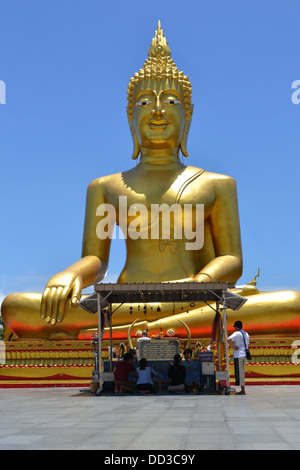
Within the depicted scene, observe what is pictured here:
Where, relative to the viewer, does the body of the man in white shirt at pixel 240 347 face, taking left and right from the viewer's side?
facing away from the viewer and to the left of the viewer

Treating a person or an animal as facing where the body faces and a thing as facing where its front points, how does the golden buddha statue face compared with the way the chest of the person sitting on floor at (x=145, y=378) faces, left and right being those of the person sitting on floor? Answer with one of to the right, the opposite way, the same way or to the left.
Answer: the opposite way

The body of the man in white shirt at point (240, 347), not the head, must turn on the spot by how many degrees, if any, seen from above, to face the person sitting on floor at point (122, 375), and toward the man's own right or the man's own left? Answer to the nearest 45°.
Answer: approximately 45° to the man's own left

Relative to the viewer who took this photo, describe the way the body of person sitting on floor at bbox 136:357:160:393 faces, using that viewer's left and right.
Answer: facing away from the viewer

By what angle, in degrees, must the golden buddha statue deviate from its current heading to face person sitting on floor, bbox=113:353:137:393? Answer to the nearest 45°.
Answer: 0° — it already faces them

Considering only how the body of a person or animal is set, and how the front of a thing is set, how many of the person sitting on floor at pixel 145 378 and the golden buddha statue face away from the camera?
1

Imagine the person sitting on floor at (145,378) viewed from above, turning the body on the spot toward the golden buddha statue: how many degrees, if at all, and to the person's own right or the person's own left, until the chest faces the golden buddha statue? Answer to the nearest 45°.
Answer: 0° — they already face it

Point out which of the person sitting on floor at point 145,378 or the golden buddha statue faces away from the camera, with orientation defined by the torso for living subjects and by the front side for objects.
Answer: the person sitting on floor

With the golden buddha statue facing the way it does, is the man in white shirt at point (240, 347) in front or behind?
in front

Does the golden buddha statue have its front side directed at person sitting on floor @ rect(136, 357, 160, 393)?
yes

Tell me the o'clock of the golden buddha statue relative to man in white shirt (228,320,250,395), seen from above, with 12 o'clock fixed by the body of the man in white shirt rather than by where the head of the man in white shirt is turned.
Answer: The golden buddha statue is roughly at 1 o'clock from the man in white shirt.

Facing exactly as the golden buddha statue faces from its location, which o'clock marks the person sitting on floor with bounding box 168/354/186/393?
The person sitting on floor is roughly at 12 o'clock from the golden buddha statue.

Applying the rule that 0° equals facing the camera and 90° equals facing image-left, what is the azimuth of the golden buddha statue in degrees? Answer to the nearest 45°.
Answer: approximately 0°

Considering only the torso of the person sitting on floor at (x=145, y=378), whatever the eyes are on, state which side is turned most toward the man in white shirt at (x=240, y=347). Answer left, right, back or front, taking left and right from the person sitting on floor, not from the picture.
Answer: right

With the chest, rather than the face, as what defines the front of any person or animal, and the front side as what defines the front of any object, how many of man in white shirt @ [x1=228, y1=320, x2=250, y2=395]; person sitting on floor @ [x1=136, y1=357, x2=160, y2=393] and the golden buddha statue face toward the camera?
1

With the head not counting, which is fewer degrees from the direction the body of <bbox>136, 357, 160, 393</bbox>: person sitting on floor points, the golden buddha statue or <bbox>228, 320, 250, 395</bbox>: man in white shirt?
the golden buddha statue
